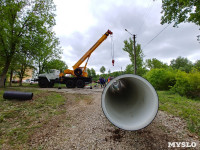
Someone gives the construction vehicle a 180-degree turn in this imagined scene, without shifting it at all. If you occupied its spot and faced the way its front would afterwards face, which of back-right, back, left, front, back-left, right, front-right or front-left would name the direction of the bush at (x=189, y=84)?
front-right

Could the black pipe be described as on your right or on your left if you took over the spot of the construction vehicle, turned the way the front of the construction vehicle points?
on your left

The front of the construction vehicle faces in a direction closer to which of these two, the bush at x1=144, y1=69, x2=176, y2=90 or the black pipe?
the black pipe

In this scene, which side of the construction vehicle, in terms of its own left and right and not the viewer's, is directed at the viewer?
left

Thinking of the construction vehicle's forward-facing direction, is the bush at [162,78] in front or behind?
behind
